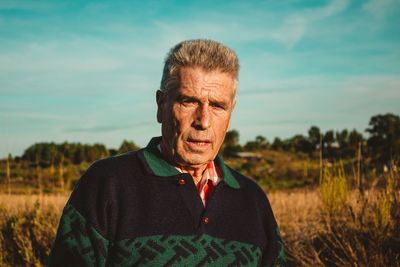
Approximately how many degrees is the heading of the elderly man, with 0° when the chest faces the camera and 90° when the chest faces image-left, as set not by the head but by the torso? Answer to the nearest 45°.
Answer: approximately 315°

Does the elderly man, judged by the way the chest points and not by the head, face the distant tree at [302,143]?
no

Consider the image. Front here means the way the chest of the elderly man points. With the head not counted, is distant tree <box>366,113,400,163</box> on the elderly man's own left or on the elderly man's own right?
on the elderly man's own left
